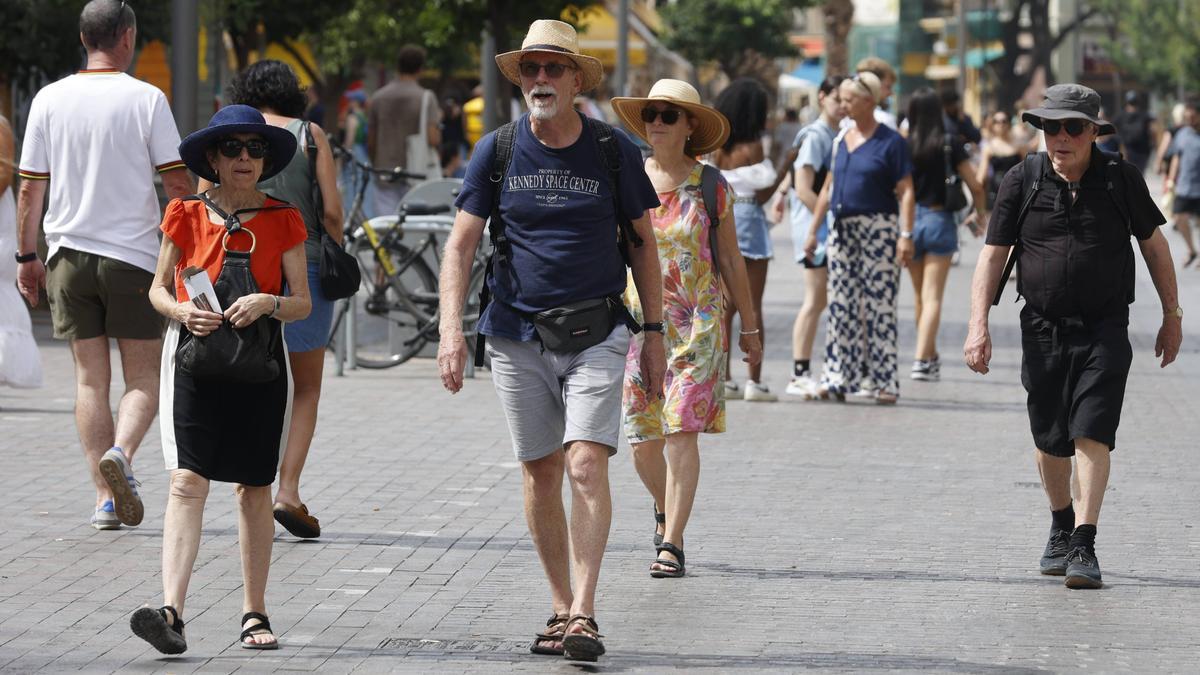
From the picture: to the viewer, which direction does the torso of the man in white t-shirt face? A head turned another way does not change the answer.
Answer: away from the camera

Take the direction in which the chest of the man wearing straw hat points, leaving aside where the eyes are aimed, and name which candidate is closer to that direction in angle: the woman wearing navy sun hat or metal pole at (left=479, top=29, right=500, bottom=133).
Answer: the woman wearing navy sun hat

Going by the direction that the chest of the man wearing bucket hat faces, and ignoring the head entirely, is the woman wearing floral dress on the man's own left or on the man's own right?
on the man's own right

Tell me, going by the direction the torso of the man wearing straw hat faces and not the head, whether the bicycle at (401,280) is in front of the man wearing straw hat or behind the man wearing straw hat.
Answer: behind

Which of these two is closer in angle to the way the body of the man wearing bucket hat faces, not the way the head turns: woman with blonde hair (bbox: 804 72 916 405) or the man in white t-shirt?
the man in white t-shirt

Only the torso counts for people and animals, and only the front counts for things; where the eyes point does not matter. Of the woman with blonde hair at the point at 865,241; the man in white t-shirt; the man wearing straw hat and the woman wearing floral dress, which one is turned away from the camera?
the man in white t-shirt

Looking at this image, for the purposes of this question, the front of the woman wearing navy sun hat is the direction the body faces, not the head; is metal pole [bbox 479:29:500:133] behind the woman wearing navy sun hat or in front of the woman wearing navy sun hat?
behind
